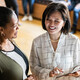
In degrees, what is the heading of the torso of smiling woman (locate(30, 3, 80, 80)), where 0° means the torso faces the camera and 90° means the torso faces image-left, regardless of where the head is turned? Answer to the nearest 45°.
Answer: approximately 0°

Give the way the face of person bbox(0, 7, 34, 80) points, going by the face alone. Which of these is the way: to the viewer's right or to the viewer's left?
to the viewer's right
